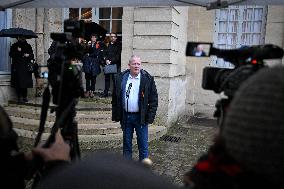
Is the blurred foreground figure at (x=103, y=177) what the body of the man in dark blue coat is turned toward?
yes

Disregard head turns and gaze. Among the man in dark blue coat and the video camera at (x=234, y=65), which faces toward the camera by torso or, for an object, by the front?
the man in dark blue coat

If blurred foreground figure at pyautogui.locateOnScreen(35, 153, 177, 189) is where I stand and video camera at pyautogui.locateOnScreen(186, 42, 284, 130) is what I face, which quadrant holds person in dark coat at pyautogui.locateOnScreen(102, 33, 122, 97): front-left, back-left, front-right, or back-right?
front-left

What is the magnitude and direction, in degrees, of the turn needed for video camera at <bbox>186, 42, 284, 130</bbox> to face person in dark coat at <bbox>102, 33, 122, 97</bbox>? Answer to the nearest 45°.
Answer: approximately 45° to its right

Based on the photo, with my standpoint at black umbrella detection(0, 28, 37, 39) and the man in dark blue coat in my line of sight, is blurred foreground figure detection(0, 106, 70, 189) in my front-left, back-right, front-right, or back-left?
front-right

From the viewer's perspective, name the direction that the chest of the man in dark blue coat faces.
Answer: toward the camera

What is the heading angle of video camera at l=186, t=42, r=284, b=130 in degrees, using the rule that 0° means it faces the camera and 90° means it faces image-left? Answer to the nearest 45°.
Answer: approximately 90°

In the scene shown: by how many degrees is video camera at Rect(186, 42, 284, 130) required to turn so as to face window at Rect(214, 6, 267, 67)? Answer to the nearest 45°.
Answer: approximately 90° to its right

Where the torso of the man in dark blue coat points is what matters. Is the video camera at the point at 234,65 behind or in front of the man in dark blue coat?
in front

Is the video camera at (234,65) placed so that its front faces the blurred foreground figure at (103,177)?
no

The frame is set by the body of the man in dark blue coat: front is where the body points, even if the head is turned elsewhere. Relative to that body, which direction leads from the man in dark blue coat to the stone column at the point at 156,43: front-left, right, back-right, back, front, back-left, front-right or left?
back

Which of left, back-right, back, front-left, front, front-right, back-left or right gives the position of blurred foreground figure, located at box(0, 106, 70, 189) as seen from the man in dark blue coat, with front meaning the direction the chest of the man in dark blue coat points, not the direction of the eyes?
front

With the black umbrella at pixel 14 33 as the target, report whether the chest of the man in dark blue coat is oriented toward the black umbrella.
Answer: no
